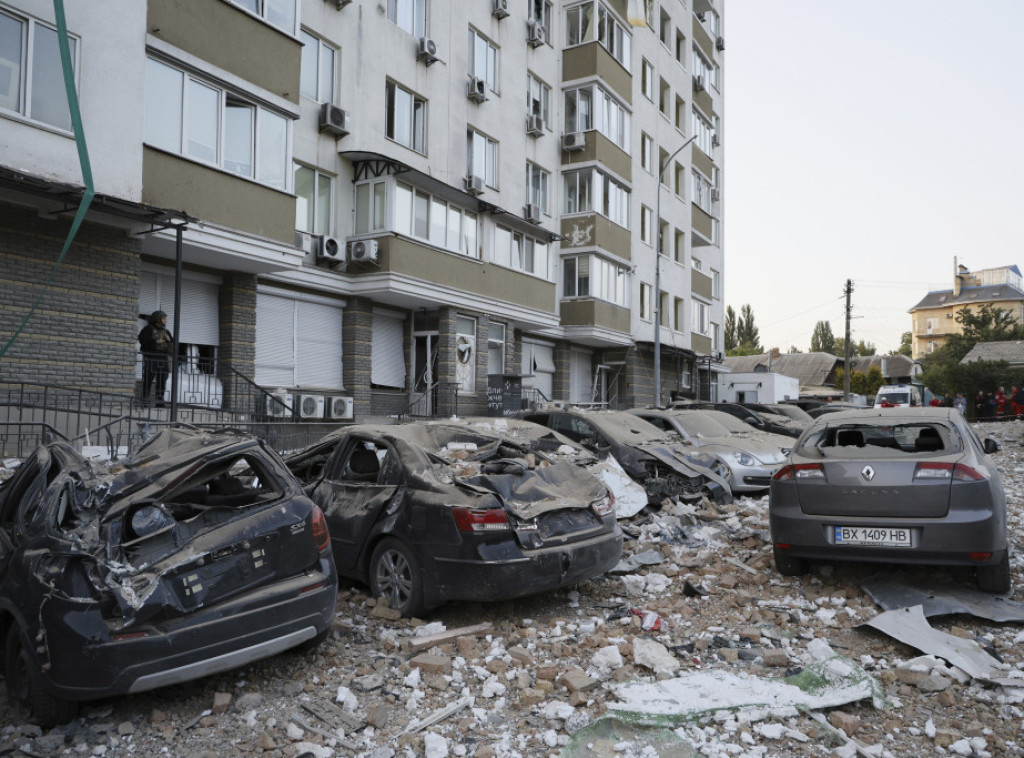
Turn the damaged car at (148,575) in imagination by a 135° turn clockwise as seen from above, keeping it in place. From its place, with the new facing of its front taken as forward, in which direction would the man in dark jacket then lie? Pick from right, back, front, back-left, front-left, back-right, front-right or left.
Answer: left

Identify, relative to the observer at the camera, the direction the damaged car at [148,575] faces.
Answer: facing away from the viewer and to the left of the viewer

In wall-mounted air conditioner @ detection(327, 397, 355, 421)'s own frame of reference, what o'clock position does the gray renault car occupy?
The gray renault car is roughly at 1 o'clock from the wall-mounted air conditioner.

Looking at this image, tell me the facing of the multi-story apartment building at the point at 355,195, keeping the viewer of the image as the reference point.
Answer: facing the viewer and to the right of the viewer

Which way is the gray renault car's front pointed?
away from the camera

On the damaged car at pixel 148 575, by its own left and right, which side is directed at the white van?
right

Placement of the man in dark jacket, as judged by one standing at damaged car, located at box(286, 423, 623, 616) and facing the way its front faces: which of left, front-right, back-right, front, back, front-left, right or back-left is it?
front

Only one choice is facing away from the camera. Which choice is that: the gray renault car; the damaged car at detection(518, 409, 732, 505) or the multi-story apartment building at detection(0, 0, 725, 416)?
the gray renault car

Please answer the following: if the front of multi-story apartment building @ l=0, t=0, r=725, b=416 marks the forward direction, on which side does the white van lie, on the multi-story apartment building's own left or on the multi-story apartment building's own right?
on the multi-story apartment building's own left

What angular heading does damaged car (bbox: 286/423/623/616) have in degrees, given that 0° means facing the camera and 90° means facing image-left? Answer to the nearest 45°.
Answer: approximately 135°

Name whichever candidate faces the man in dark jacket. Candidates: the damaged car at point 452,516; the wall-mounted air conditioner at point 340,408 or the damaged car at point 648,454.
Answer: the damaged car at point 452,516

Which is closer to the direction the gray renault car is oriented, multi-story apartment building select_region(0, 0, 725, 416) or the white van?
the white van

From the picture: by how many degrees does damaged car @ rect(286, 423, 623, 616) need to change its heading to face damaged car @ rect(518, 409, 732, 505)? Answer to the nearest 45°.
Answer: approximately 90° to its right

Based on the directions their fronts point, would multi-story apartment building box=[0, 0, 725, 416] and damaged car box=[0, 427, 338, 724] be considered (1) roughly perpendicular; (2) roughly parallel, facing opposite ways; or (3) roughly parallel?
roughly parallel, facing opposite ways

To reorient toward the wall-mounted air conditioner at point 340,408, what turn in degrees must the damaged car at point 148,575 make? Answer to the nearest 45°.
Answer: approximately 45° to its right
